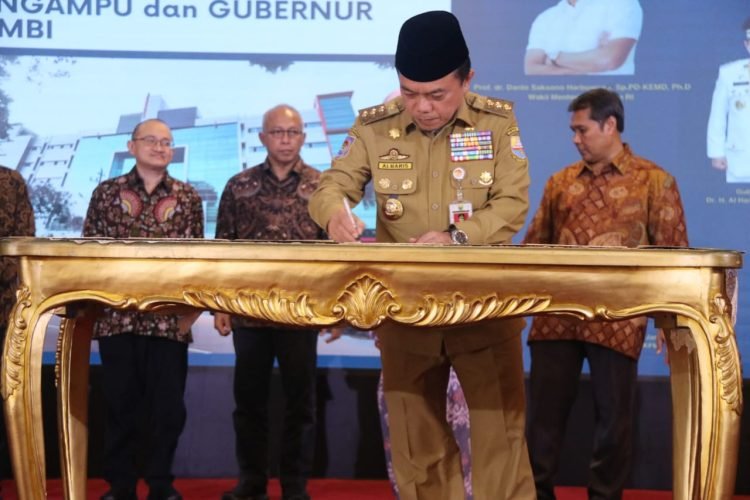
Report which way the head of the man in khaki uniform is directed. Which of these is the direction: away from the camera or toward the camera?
toward the camera

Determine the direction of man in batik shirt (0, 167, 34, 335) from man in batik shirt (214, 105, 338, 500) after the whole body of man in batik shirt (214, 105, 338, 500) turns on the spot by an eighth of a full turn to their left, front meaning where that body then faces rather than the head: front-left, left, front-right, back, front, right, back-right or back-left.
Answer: back-right

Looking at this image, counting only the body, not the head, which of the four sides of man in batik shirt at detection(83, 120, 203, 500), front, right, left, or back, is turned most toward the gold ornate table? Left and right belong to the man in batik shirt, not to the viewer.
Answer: front

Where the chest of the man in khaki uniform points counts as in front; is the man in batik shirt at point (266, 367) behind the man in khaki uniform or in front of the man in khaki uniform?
behind

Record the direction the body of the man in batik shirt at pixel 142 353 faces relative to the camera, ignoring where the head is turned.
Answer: toward the camera

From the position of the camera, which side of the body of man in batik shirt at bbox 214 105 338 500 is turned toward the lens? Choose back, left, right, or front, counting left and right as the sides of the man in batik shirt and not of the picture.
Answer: front

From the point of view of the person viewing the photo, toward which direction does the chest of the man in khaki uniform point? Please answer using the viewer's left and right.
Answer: facing the viewer

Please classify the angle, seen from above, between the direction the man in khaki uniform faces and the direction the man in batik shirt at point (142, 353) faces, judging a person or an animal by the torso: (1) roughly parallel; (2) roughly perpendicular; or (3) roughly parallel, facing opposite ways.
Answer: roughly parallel

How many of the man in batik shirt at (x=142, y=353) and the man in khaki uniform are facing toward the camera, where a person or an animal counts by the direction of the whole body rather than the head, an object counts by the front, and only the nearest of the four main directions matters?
2

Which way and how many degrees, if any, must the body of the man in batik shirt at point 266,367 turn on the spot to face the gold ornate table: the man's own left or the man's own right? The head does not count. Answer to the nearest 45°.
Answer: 0° — they already face it

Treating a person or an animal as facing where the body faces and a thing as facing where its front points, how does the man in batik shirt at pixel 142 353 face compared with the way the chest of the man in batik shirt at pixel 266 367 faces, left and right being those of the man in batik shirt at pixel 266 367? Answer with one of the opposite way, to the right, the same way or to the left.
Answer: the same way

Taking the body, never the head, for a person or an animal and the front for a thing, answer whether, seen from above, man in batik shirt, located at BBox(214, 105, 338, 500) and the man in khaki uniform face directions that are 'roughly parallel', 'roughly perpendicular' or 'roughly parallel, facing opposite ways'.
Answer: roughly parallel

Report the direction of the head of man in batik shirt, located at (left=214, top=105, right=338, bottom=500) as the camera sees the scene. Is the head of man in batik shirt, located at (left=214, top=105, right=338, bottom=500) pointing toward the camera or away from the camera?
toward the camera

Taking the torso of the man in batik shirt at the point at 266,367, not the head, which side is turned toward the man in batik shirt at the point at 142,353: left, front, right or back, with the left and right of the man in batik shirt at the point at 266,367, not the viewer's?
right

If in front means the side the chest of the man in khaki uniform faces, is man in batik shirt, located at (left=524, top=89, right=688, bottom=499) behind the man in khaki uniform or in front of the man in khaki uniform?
behind

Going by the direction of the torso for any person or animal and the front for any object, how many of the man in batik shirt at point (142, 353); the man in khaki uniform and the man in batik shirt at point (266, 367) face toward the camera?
3
